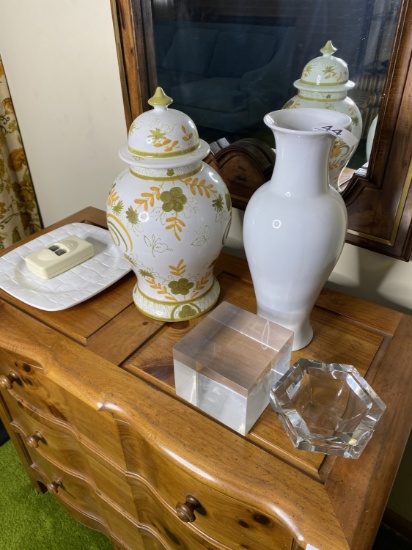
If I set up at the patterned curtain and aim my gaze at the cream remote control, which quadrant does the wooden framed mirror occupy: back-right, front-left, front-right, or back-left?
front-left

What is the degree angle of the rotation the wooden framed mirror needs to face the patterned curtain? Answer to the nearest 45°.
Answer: approximately 90° to its right

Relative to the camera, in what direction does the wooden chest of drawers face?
facing the viewer and to the left of the viewer

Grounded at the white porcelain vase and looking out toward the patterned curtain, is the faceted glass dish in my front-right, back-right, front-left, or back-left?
back-left

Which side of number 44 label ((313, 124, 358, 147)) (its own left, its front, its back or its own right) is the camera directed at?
front
